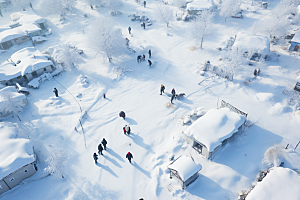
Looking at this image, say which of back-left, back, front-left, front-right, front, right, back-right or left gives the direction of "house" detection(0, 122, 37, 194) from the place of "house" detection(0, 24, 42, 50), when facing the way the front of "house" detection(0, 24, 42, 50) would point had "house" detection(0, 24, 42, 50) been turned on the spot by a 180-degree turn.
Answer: back-left

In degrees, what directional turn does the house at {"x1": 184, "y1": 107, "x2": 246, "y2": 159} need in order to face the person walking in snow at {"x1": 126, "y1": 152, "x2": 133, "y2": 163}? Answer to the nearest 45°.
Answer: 0° — it already faces them

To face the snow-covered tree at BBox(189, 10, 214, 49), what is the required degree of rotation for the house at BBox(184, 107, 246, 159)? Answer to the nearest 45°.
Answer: approximately 135° to its right

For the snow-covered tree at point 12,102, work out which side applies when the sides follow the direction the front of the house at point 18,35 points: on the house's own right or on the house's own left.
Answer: on the house's own right

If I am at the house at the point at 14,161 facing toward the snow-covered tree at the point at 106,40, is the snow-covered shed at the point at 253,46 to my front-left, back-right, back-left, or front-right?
front-right

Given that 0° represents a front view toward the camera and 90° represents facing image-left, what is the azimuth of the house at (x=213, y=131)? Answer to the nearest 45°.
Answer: approximately 45°

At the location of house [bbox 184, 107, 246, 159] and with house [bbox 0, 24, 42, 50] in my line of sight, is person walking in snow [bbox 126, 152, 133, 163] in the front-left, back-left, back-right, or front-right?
front-left

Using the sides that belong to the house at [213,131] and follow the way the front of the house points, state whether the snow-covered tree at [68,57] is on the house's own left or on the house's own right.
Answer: on the house's own right

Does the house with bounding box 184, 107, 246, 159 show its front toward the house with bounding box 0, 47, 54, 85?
no

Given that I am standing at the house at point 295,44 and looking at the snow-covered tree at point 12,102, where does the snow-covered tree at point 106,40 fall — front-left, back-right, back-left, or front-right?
front-right

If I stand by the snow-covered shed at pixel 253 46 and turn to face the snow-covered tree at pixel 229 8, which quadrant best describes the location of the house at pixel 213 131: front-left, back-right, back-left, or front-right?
back-left

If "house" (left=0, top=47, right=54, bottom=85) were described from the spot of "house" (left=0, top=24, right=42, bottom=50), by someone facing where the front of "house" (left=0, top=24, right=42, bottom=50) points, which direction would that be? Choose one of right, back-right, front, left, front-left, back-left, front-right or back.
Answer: front-right

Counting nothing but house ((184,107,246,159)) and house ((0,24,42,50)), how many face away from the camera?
0
